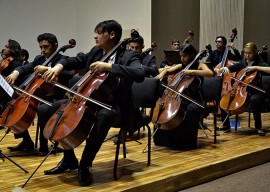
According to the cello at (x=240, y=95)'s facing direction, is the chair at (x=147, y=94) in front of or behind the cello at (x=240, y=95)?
in front

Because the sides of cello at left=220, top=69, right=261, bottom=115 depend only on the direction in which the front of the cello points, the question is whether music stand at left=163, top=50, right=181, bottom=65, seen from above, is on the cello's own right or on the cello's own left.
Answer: on the cello's own right

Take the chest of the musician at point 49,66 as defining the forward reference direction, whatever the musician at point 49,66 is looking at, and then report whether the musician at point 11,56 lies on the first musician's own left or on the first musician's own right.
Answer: on the first musician's own right

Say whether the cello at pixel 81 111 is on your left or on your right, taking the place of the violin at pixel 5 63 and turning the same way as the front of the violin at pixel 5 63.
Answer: on your left

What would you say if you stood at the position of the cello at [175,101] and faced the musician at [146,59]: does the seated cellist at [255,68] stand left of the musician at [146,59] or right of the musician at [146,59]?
right

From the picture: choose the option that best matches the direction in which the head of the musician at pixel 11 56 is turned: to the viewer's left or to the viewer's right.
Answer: to the viewer's left

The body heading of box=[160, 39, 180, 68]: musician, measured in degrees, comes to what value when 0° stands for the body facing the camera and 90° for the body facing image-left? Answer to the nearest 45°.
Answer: approximately 45°

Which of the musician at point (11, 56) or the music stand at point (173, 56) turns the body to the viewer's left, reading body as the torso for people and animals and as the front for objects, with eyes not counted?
the musician

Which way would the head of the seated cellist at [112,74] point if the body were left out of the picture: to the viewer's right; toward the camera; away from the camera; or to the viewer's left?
to the viewer's left

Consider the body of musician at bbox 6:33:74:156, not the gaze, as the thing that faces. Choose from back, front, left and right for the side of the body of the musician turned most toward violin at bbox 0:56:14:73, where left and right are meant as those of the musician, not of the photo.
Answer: right

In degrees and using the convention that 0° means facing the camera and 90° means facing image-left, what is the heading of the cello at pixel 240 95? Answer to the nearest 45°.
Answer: approximately 45°

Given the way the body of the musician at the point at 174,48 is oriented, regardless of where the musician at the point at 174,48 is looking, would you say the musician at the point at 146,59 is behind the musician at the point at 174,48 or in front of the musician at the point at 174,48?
in front

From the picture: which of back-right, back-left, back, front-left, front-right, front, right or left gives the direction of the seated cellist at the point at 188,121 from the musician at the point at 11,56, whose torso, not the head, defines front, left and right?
back-left
